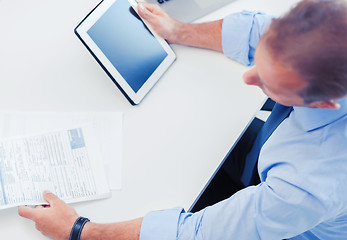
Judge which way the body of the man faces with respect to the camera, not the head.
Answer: to the viewer's left

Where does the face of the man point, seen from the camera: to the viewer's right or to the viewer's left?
to the viewer's left
